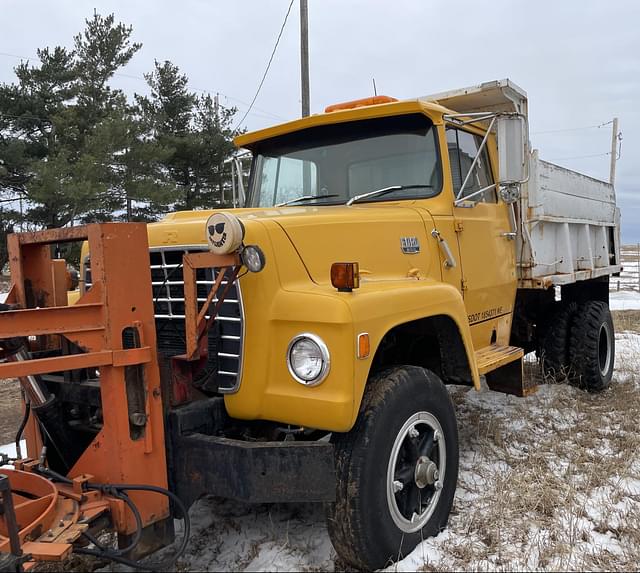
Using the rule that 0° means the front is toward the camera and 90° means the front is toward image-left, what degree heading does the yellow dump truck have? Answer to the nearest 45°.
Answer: approximately 45°

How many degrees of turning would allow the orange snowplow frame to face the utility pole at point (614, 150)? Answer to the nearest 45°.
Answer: approximately 180°

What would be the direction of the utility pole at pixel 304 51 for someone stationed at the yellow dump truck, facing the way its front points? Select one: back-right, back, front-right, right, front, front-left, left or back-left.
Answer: back-right

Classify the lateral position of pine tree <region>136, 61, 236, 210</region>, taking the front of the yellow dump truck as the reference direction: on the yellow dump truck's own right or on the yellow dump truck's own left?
on the yellow dump truck's own right

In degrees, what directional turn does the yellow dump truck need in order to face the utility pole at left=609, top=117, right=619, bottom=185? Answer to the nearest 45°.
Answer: approximately 180°
